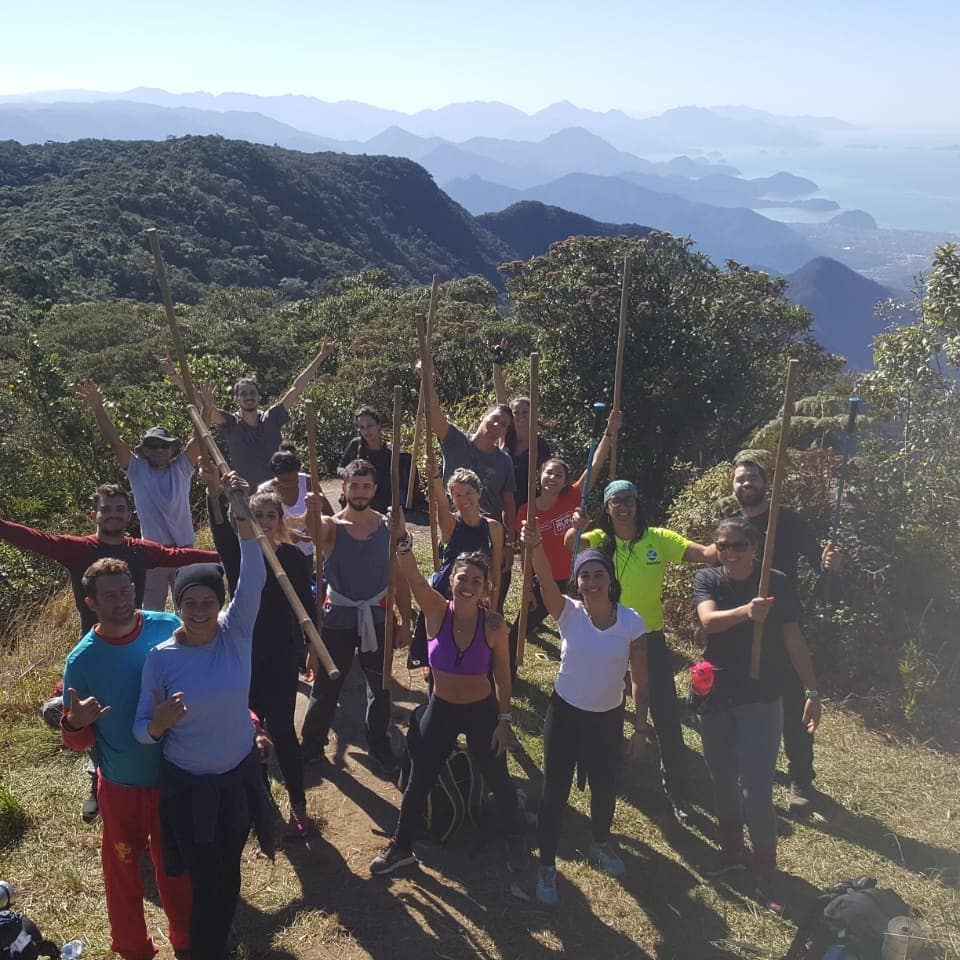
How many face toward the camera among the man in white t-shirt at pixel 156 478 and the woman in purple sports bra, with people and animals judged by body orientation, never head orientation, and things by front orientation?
2

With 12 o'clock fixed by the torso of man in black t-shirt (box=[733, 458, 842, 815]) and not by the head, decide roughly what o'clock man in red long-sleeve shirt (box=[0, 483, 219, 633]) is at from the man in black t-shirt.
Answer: The man in red long-sleeve shirt is roughly at 2 o'clock from the man in black t-shirt.

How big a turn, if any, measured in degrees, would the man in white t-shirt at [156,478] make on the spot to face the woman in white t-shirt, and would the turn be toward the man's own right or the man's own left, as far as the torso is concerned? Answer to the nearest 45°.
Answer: approximately 45° to the man's own left
